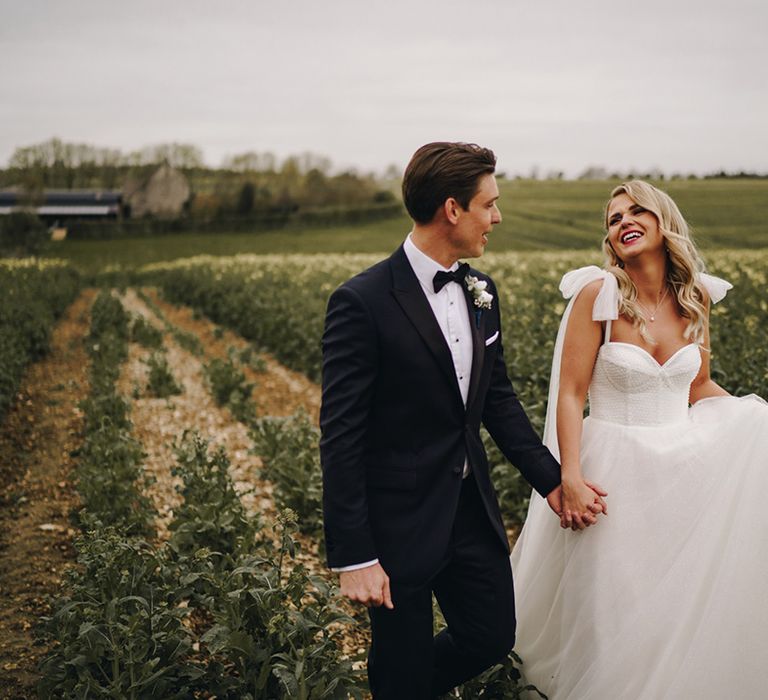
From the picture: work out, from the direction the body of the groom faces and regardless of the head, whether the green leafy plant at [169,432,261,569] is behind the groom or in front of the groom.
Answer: behind

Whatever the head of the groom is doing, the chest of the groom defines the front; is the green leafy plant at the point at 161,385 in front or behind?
behind

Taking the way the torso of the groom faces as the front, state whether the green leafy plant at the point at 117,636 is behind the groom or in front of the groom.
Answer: behind

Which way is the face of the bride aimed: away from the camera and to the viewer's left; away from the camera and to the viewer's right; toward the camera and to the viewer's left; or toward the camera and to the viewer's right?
toward the camera and to the viewer's left

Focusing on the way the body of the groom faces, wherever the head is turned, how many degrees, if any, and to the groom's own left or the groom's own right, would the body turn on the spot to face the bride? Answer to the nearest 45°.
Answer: approximately 90° to the groom's own left

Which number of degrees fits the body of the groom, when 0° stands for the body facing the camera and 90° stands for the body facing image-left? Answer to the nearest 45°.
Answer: approximately 315°

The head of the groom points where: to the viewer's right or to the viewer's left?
to the viewer's right
